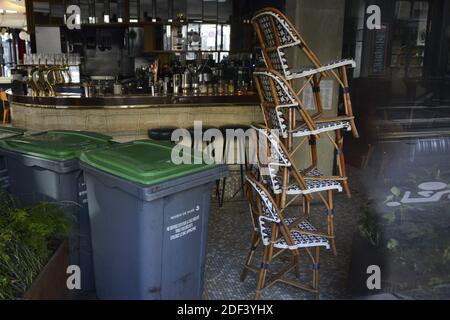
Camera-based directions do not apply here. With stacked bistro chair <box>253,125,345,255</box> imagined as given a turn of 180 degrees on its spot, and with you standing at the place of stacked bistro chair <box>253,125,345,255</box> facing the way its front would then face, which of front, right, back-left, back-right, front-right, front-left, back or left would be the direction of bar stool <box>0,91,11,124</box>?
front-right

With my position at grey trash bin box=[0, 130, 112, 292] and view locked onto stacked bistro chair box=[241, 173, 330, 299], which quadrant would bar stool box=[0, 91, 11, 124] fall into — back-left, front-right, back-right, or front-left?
back-left

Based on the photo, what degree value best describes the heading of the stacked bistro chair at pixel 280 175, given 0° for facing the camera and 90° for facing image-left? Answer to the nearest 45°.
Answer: approximately 270°

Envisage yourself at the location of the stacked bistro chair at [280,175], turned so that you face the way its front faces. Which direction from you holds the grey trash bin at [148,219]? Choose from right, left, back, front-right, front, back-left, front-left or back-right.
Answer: back-right

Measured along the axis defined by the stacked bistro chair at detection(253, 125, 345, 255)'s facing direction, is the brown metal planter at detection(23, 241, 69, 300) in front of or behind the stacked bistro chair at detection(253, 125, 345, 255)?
behind

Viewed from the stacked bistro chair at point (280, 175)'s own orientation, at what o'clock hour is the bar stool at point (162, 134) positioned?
The bar stool is roughly at 8 o'clock from the stacked bistro chair.

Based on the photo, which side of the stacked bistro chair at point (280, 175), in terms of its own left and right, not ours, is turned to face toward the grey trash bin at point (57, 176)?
back
